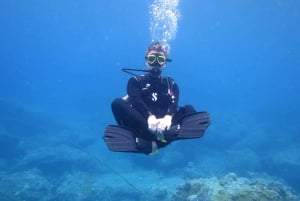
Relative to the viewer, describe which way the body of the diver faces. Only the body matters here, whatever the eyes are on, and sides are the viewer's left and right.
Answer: facing the viewer
